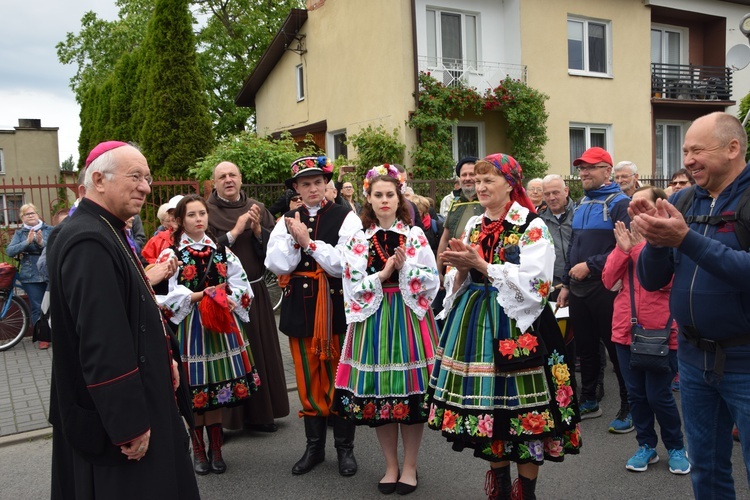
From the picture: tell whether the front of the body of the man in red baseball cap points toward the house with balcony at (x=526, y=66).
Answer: no

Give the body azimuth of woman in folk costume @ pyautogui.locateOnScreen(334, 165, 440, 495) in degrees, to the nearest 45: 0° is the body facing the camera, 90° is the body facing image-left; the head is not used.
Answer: approximately 0°

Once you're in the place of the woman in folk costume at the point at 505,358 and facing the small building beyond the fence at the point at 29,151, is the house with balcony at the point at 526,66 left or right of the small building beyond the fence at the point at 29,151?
right

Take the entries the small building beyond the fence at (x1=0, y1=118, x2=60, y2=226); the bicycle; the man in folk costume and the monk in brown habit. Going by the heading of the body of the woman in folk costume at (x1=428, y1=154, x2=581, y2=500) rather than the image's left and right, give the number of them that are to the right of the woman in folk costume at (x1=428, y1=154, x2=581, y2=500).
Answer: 4

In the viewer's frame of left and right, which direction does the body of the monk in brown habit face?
facing the viewer and to the right of the viewer

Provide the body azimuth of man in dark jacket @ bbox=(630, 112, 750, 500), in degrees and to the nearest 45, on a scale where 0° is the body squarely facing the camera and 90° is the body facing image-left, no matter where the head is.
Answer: approximately 45°

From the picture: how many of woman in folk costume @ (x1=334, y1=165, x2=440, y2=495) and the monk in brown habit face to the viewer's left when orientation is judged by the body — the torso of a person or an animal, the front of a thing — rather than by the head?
0

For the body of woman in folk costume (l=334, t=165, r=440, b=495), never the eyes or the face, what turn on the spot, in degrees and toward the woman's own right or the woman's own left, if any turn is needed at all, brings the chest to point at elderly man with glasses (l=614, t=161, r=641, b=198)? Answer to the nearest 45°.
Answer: approximately 135° to the woman's own left

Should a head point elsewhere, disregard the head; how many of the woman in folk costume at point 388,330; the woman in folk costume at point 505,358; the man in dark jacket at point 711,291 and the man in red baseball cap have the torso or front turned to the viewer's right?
0

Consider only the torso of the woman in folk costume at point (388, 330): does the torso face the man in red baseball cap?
no

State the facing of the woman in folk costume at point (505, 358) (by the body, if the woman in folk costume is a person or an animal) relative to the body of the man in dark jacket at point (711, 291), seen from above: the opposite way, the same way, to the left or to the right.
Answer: the same way

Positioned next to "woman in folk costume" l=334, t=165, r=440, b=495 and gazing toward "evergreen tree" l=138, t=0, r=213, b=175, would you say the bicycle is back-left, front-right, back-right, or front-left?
front-left

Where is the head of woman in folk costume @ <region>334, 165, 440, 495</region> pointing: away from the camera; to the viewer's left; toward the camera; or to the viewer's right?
toward the camera

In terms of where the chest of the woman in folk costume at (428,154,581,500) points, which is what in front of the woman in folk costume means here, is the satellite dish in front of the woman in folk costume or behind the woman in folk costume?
behind

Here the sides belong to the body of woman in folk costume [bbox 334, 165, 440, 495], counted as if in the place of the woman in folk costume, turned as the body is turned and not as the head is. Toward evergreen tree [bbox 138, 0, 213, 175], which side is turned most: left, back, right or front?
back

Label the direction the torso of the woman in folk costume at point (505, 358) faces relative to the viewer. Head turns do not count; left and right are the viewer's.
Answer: facing the viewer and to the left of the viewer

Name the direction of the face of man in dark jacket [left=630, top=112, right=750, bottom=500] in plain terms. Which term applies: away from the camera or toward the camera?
toward the camera

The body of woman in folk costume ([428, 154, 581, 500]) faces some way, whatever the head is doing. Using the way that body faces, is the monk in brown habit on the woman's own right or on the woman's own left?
on the woman's own right

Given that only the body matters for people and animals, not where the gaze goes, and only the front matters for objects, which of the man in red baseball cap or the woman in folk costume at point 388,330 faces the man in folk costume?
the man in red baseball cap

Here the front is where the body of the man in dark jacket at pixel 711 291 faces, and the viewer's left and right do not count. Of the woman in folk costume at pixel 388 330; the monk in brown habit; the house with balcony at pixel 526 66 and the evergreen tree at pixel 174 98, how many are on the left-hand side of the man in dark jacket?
0
